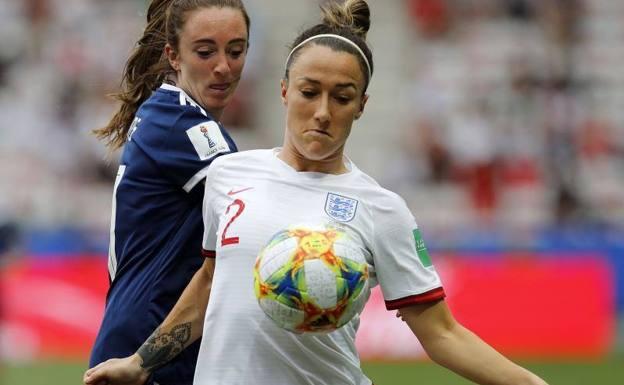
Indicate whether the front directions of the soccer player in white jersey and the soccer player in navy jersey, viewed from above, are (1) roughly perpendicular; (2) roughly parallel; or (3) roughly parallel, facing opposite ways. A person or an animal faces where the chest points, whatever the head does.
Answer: roughly perpendicular

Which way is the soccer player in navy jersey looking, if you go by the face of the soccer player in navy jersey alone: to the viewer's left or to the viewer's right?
to the viewer's right

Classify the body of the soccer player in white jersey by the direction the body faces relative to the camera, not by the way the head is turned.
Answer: toward the camera

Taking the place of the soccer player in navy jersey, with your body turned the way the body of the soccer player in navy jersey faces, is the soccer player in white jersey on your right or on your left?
on your right

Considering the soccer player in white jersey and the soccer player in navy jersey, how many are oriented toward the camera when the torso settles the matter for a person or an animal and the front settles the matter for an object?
1

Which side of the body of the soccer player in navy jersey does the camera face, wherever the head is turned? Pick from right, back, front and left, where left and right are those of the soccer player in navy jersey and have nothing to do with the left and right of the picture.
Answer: right

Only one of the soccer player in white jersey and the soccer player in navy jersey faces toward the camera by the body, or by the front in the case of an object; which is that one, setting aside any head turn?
the soccer player in white jersey

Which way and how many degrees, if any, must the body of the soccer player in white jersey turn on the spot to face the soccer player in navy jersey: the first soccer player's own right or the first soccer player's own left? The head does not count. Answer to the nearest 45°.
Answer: approximately 135° to the first soccer player's own right
